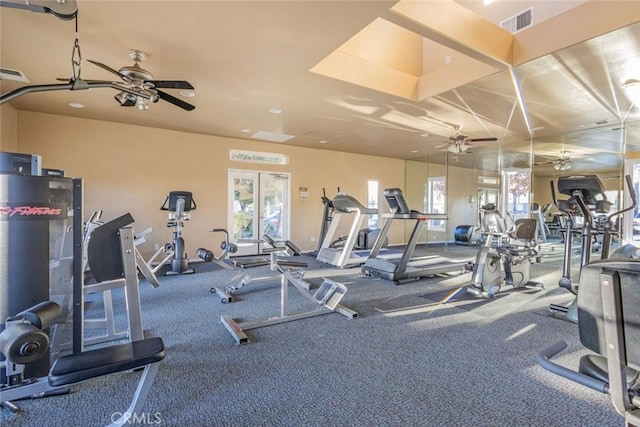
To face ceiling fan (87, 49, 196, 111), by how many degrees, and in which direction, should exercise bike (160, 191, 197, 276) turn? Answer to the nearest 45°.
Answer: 0° — it already faces it

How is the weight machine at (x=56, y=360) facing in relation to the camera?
to the viewer's left

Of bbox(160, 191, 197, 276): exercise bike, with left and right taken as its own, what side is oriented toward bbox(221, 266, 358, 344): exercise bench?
front

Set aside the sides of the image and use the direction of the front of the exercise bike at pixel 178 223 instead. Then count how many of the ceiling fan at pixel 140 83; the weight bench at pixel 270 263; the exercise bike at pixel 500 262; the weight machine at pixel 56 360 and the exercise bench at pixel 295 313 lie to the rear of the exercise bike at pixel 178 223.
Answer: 0

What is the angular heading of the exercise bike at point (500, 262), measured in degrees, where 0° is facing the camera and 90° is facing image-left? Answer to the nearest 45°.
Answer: approximately 45°

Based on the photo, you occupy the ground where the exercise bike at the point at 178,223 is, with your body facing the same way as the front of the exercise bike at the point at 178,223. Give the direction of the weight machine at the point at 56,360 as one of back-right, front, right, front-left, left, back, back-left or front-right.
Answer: front

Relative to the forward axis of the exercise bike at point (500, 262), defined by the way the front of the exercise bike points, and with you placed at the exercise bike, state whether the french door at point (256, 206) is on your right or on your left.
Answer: on your right

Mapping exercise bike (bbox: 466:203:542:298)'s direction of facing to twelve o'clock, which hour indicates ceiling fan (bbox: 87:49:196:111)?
The ceiling fan is roughly at 12 o'clock from the exercise bike.

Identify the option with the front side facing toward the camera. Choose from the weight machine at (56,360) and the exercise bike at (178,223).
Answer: the exercise bike

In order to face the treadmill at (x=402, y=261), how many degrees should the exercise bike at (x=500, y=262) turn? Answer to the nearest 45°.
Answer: approximately 45° to its right

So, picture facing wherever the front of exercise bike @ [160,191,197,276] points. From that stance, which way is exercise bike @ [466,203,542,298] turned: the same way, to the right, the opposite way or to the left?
to the right

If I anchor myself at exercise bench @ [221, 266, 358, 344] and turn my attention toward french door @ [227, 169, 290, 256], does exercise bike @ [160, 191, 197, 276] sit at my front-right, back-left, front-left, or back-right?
front-left
